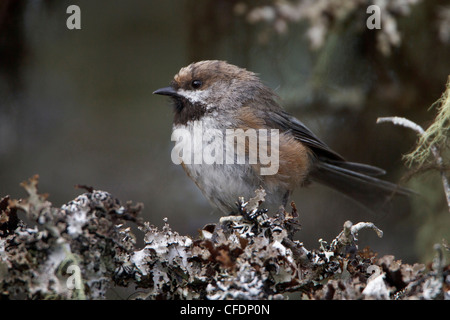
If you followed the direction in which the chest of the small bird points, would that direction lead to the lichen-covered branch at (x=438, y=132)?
no

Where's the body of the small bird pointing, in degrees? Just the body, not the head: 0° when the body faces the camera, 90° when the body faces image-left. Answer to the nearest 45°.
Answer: approximately 90°
